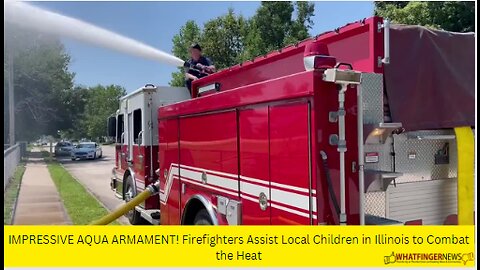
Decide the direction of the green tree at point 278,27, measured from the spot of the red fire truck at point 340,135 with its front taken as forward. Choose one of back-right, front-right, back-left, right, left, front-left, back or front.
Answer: front-right

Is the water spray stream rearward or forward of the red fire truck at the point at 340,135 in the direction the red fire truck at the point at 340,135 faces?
forward

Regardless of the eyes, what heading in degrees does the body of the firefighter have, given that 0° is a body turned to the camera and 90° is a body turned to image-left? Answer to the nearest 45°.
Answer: approximately 45°

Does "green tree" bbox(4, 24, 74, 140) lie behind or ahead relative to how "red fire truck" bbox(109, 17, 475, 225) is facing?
ahead

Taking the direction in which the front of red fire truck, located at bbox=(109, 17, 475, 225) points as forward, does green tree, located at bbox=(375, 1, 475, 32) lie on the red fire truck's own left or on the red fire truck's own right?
on the red fire truck's own right

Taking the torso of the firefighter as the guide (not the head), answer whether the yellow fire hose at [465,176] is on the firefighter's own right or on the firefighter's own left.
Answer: on the firefighter's own left

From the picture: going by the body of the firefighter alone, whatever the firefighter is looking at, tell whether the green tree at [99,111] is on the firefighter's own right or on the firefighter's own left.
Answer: on the firefighter's own right

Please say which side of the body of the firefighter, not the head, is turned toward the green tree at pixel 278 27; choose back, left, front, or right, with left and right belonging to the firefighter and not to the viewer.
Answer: back

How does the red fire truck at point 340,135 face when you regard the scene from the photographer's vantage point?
facing away from the viewer and to the left of the viewer

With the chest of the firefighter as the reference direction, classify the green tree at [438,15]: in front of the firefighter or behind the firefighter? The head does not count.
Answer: behind
